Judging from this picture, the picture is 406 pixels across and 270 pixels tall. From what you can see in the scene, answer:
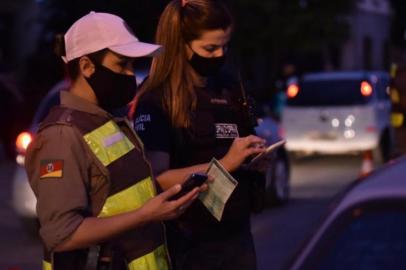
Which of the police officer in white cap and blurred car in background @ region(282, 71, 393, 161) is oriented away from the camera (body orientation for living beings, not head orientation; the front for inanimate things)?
the blurred car in background

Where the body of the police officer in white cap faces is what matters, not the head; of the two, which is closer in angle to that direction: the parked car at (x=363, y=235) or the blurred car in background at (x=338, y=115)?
the parked car

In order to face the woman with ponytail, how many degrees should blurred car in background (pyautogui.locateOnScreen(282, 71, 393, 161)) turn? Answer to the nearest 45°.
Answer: approximately 180°

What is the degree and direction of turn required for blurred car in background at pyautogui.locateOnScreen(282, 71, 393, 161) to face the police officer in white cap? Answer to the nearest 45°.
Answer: approximately 180°

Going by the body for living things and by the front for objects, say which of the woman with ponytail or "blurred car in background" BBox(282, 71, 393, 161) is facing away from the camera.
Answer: the blurred car in background

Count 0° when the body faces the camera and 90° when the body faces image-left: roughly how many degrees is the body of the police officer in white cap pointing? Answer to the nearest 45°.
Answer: approximately 315°

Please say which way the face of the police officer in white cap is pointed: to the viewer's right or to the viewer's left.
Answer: to the viewer's right

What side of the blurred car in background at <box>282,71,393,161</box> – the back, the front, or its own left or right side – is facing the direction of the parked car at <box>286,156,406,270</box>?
back

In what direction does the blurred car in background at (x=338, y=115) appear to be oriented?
away from the camera

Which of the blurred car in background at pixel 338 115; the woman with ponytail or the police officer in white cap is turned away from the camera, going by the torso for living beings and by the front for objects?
the blurred car in background

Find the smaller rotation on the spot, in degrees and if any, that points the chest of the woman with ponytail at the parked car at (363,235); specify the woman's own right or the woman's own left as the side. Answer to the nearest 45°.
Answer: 0° — they already face it
